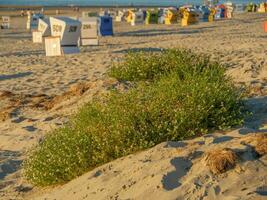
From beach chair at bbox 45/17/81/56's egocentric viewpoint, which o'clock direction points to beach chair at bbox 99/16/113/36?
beach chair at bbox 99/16/113/36 is roughly at 2 o'clock from beach chair at bbox 45/17/81/56.

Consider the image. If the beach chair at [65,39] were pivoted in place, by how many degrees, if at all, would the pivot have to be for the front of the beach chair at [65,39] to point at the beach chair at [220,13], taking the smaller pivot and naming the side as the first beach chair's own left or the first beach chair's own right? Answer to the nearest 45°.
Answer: approximately 90° to the first beach chair's own right

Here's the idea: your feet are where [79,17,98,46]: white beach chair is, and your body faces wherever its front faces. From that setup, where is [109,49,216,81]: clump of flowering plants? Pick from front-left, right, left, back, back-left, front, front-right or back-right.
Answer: back

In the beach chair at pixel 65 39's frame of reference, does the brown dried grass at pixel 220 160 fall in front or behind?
behind

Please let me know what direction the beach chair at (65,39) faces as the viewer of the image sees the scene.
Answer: facing away from the viewer and to the left of the viewer

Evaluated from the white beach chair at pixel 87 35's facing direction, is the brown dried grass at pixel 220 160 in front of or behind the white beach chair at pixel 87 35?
behind

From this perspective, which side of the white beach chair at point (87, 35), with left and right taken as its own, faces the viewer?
back

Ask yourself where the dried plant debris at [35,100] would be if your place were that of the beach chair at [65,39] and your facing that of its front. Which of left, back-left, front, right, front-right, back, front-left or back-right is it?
back-left

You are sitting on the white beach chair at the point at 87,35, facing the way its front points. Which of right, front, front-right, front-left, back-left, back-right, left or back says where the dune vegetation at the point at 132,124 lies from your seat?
back

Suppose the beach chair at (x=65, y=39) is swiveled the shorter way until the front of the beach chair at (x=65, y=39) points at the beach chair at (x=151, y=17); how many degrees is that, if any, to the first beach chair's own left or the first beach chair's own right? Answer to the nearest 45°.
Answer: approximately 45° to the first beach chair's own right
